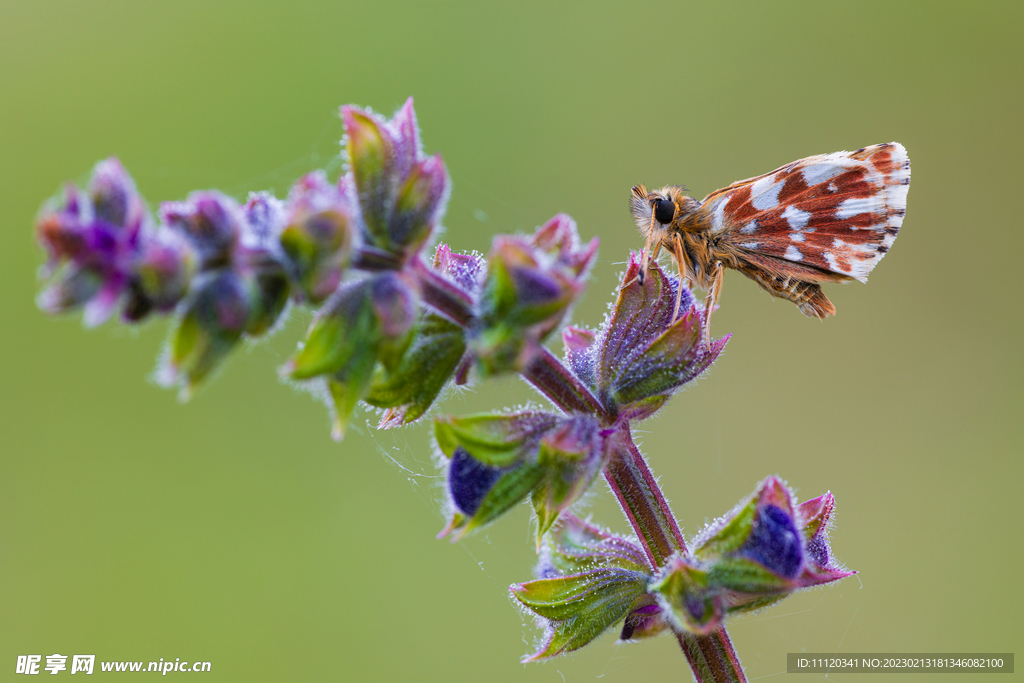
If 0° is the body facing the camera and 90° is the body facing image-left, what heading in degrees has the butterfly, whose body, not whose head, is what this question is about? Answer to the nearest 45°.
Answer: approximately 90°

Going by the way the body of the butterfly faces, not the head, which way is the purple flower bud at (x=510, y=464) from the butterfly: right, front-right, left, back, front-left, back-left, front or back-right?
front-left
